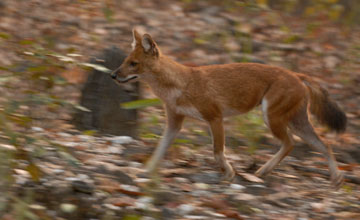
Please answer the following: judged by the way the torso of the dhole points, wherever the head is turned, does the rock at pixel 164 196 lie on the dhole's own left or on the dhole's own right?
on the dhole's own left

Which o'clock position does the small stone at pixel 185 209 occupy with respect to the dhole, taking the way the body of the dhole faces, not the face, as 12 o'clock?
The small stone is roughly at 9 o'clock from the dhole.

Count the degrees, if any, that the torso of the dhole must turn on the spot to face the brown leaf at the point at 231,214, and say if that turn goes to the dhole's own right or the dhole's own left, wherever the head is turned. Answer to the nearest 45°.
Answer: approximately 90° to the dhole's own left

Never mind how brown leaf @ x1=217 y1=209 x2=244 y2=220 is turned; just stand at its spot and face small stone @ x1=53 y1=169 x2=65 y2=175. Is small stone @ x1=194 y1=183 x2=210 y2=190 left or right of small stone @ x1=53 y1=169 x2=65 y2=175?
right

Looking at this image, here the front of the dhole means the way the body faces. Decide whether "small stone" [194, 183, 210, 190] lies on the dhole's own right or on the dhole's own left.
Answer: on the dhole's own left

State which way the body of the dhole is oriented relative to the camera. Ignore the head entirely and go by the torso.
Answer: to the viewer's left

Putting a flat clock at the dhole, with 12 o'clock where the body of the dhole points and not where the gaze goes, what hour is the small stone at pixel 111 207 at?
The small stone is roughly at 10 o'clock from the dhole.

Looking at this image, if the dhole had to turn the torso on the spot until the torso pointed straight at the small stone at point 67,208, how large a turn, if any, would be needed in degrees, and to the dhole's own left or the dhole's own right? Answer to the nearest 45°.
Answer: approximately 45° to the dhole's own left

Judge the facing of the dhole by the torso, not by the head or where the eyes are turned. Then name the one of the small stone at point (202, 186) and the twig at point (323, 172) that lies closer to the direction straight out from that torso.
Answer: the small stone

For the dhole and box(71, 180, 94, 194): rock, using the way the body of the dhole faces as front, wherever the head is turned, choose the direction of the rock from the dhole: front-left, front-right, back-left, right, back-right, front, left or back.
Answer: front-left

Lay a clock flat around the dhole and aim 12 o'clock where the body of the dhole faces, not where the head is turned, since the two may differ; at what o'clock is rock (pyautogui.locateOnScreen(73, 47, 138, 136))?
The rock is roughly at 1 o'clock from the dhole.
